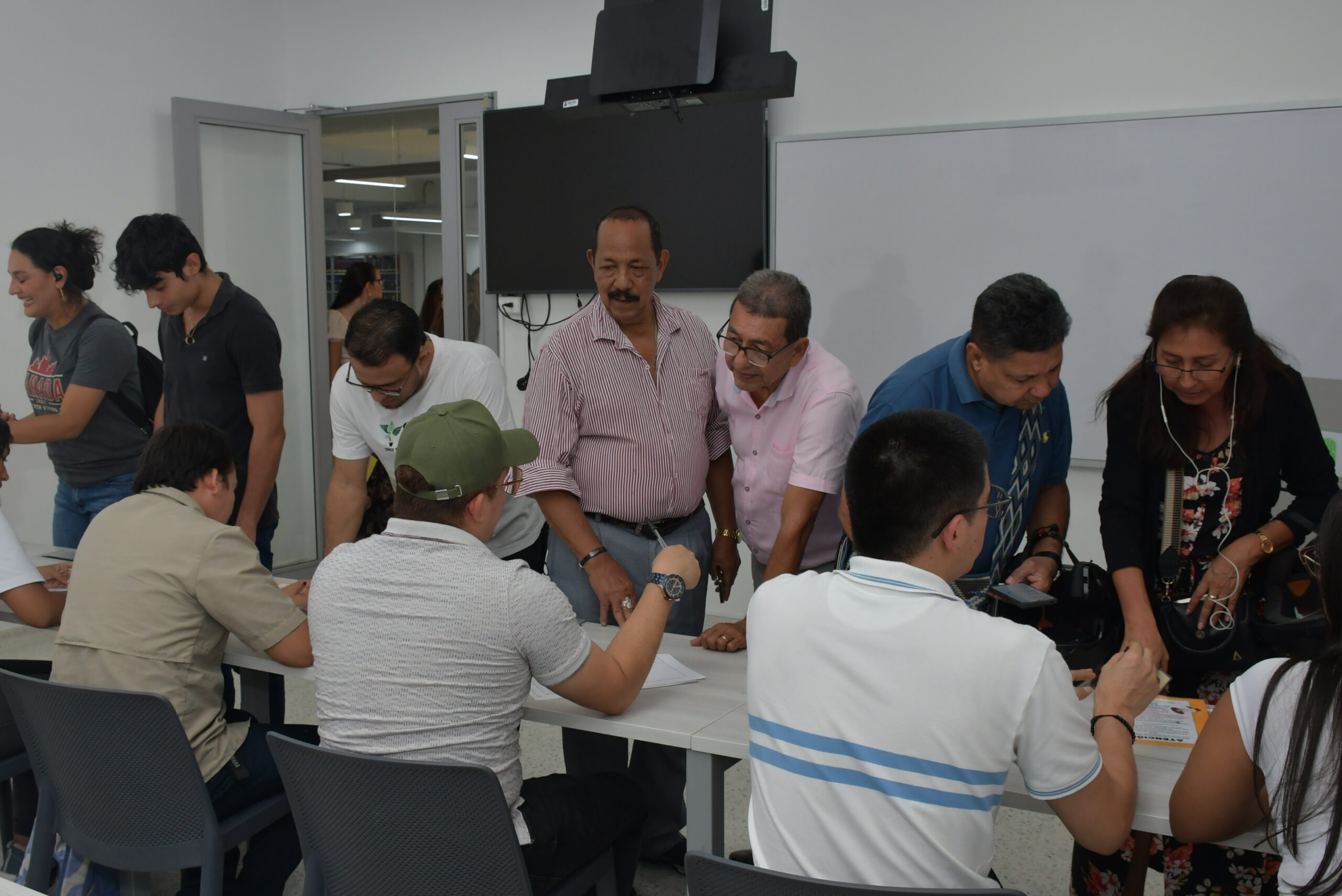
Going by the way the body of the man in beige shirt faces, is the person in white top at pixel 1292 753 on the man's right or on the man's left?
on the man's right

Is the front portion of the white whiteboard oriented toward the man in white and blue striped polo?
yes

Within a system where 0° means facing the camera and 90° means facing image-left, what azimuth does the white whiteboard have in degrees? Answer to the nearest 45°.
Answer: approximately 0°

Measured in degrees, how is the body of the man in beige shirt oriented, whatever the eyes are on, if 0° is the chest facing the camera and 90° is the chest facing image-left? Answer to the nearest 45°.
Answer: approximately 225°

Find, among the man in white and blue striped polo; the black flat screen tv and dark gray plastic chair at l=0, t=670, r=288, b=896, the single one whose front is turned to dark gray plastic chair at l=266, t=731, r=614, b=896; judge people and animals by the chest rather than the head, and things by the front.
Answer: the black flat screen tv

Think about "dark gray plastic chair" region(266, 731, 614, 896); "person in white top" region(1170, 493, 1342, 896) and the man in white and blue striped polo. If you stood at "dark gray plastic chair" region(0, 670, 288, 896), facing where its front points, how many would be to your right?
3

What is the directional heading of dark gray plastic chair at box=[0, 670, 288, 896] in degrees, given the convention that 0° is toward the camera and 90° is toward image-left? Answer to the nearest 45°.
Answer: approximately 225°

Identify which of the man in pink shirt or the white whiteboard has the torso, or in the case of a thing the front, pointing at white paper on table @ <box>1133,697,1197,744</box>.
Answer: the white whiteboard

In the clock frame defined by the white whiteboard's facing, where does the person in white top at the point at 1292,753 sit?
The person in white top is roughly at 12 o'clock from the white whiteboard.

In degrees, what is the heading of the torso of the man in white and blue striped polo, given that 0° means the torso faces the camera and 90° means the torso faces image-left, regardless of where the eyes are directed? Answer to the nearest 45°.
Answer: approximately 225°

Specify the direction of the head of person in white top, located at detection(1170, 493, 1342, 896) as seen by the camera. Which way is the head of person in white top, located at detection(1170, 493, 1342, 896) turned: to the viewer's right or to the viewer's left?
to the viewer's left

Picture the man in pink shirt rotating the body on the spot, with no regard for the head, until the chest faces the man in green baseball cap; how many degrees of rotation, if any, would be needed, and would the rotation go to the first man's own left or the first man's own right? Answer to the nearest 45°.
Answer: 0° — they already face them
